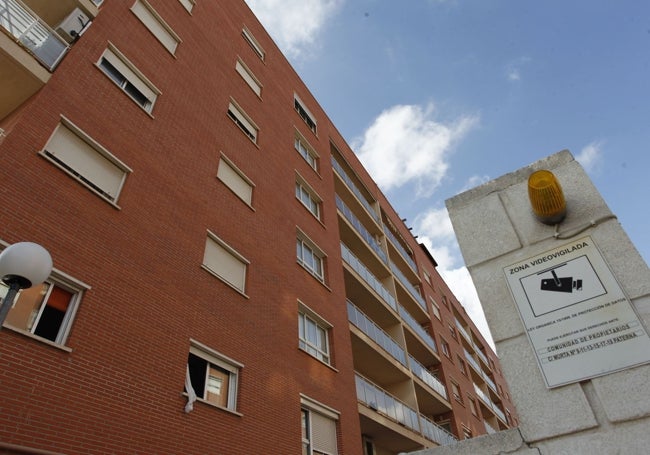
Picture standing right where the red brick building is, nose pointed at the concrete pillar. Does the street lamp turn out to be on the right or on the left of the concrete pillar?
right

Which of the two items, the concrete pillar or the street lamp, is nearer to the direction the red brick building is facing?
the concrete pillar

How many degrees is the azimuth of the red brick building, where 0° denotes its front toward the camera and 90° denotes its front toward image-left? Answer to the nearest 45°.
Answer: approximately 315°

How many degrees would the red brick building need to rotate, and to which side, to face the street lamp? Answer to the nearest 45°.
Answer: approximately 45° to its right
